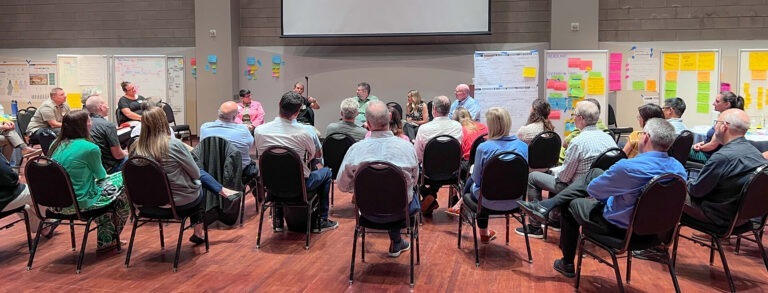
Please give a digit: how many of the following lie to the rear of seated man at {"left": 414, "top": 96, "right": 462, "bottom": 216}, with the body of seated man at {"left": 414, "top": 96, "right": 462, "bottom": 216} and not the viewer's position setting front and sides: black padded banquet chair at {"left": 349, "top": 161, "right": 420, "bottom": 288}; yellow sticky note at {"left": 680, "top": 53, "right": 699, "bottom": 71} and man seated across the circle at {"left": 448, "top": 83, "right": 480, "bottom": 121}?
1

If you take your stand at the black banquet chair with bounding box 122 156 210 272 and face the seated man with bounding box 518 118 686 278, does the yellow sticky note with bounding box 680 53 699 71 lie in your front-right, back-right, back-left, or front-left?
front-left

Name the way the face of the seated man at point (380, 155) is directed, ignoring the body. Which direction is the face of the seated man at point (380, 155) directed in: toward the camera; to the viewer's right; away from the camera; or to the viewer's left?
away from the camera

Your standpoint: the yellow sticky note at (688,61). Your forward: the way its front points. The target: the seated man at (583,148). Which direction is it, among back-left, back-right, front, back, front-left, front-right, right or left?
front

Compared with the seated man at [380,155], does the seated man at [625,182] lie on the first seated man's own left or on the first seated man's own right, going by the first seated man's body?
on the first seated man's own right

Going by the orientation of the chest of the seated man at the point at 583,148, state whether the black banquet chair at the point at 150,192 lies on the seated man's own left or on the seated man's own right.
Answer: on the seated man's own left

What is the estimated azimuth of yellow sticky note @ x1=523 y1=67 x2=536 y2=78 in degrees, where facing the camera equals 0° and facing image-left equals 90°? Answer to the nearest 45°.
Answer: approximately 0°

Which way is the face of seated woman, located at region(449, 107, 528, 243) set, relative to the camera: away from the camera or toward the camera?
away from the camera

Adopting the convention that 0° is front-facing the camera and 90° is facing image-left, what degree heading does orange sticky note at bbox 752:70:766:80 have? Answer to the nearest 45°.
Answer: approximately 0°

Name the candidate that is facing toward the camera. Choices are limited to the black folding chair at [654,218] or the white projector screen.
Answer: the white projector screen

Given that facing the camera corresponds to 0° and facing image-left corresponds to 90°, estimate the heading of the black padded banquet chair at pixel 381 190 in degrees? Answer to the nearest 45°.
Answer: approximately 180°

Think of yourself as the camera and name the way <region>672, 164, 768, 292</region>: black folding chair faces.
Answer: facing away from the viewer and to the left of the viewer

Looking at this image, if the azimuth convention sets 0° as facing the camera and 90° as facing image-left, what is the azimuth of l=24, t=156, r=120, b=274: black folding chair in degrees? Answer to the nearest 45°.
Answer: approximately 225°

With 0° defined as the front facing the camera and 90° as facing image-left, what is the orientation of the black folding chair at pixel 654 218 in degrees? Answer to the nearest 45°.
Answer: approximately 135°

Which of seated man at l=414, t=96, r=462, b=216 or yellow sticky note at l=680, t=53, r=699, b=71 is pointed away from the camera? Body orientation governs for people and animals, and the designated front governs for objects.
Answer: the seated man

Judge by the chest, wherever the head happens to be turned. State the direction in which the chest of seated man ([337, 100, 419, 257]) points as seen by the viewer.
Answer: away from the camera

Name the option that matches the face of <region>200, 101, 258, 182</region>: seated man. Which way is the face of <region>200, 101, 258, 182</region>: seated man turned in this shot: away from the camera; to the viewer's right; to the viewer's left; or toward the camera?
away from the camera

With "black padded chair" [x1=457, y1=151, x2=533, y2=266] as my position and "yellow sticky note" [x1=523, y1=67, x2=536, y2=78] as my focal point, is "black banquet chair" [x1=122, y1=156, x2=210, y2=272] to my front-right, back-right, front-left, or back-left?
back-left
